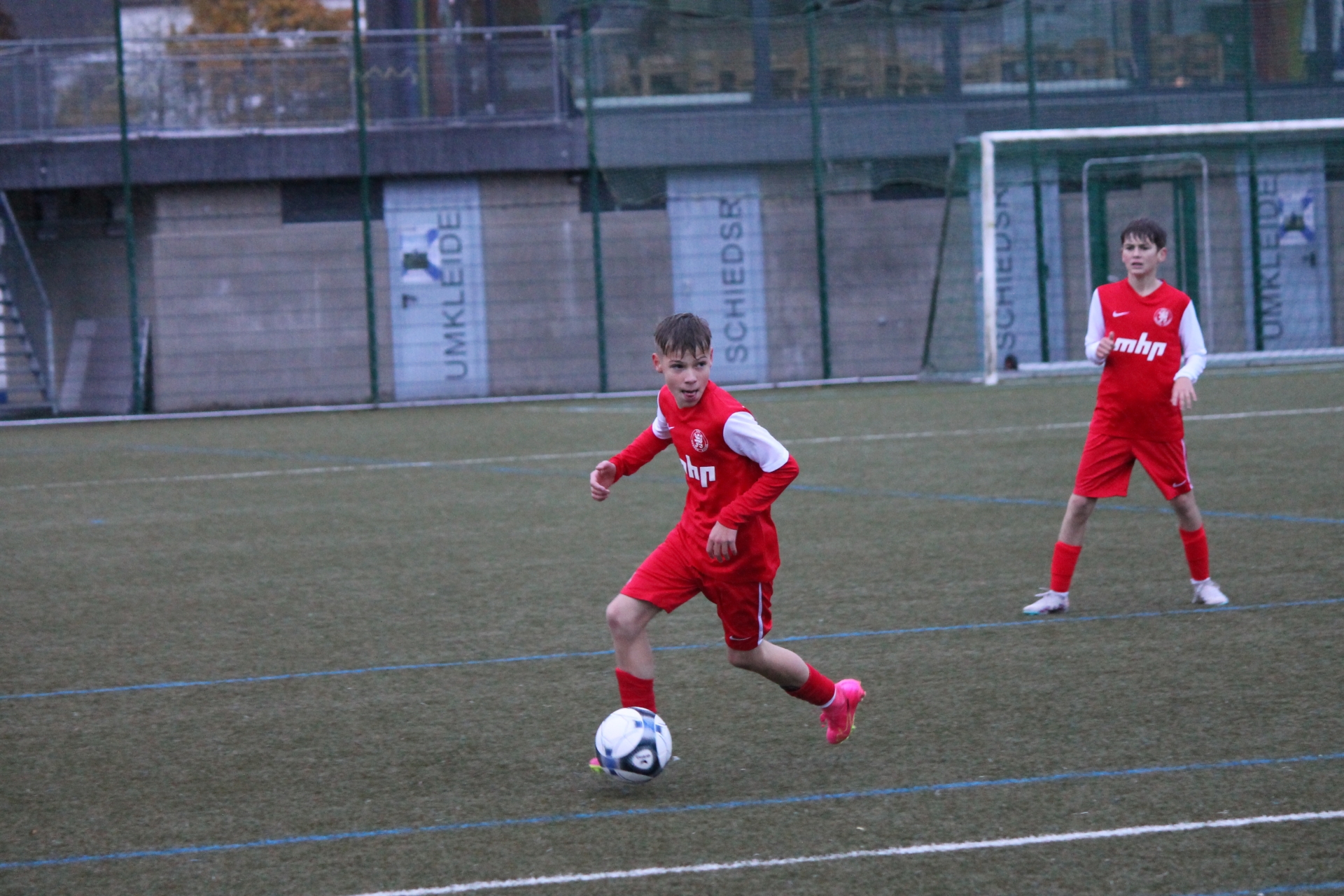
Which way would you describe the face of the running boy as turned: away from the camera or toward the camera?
toward the camera

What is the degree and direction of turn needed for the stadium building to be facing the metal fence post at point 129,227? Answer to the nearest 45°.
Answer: approximately 90° to its right

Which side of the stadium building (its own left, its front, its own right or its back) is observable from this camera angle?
front

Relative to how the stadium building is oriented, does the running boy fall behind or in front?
in front

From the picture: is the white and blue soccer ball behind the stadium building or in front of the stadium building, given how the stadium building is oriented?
in front

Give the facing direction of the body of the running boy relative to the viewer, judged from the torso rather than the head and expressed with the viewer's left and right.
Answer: facing the viewer and to the left of the viewer

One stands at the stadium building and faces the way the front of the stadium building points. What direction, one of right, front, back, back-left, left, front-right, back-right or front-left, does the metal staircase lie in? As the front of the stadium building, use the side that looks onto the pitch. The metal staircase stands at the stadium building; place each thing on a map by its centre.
right

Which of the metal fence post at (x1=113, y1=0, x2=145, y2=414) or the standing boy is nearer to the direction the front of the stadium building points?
the standing boy

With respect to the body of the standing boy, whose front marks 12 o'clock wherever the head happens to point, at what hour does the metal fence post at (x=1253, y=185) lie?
The metal fence post is roughly at 6 o'clock from the standing boy.

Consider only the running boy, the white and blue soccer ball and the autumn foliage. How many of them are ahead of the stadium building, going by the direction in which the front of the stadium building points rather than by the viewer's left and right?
2

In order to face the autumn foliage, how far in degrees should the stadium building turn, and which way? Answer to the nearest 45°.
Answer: approximately 135° to its right

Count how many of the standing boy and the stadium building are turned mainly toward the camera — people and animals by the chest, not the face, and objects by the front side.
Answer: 2

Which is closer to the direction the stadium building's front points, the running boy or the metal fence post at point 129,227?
the running boy

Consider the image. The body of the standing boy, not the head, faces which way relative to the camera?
toward the camera
